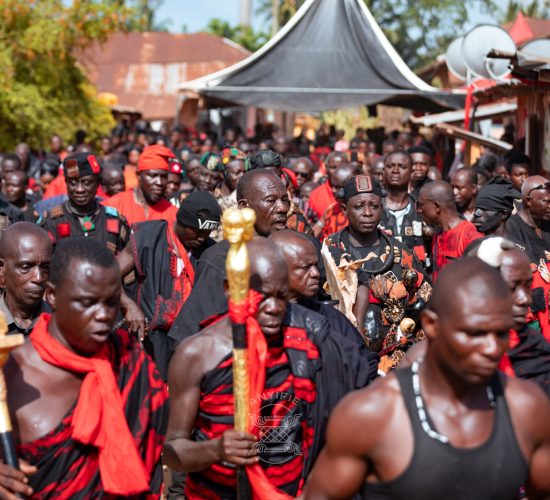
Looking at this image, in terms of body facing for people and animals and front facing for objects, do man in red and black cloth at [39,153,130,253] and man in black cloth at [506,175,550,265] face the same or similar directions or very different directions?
same or similar directions

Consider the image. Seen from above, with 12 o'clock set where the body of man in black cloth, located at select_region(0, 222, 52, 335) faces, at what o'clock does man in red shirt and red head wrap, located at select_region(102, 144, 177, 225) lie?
The man in red shirt and red head wrap is roughly at 8 o'clock from the man in black cloth.

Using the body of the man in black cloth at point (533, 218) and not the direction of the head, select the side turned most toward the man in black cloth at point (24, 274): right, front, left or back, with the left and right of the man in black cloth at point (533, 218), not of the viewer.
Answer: right

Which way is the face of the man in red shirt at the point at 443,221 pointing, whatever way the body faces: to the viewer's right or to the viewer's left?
to the viewer's left

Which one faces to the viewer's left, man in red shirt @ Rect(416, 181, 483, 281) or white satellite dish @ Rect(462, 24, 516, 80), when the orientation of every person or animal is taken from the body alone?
the man in red shirt

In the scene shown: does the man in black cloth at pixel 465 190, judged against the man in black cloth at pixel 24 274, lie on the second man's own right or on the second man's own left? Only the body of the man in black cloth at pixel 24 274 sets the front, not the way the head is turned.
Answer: on the second man's own left

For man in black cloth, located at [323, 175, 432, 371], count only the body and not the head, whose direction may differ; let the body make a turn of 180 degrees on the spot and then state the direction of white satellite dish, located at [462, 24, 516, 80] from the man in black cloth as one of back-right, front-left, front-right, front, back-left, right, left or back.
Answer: front

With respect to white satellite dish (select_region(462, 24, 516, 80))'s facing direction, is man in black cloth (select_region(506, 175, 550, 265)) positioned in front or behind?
in front

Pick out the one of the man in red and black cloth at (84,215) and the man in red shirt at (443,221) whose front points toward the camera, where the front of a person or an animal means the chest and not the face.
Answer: the man in red and black cloth at (84,215)

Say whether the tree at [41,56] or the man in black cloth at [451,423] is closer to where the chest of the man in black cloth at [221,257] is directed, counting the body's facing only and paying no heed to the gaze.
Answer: the man in black cloth

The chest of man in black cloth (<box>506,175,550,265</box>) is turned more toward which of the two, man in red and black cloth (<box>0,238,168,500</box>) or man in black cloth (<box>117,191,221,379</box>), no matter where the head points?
the man in red and black cloth

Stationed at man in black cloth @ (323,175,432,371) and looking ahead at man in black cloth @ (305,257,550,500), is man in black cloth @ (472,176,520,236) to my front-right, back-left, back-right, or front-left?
back-left

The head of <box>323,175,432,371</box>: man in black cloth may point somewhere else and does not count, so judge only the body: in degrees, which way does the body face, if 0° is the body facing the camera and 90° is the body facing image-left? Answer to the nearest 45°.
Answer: approximately 0°
